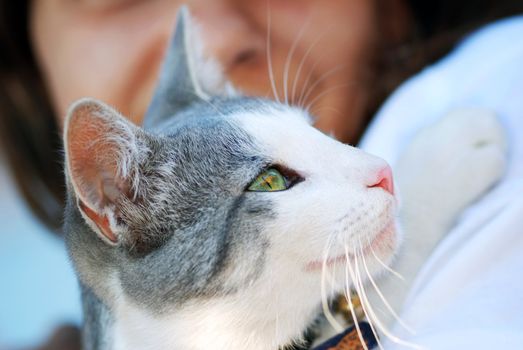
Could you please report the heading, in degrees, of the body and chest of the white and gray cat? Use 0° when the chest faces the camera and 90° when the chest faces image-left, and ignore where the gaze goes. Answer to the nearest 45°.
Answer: approximately 270°
